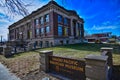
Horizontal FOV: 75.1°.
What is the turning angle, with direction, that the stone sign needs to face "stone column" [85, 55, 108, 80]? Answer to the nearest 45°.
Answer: approximately 90° to its left

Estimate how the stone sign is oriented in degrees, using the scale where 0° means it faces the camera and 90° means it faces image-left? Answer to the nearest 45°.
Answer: approximately 45°

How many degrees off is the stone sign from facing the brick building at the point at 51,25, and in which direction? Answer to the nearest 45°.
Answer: approximately 135° to its right
